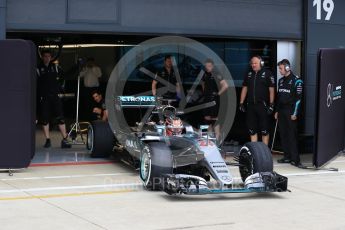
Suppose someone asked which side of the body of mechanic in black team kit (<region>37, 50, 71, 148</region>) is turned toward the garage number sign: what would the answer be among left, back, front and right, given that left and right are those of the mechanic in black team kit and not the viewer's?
left

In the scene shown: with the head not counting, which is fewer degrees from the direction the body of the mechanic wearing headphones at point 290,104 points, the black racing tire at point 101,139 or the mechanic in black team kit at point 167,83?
the black racing tire

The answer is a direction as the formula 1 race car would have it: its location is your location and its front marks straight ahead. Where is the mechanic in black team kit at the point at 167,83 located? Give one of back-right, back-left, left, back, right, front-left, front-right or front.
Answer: back-left

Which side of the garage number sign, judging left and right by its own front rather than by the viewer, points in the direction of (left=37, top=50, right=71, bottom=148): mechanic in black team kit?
right

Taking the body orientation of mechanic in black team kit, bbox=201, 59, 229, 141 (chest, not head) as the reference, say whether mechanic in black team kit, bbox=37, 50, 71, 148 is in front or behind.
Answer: in front

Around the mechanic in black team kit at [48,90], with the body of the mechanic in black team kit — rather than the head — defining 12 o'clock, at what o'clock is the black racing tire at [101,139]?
The black racing tire is roughly at 11 o'clock from the mechanic in black team kit.

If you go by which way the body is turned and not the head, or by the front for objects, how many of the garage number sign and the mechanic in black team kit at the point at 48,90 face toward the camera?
2

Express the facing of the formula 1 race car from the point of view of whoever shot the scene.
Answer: facing the viewer and to the right of the viewer
